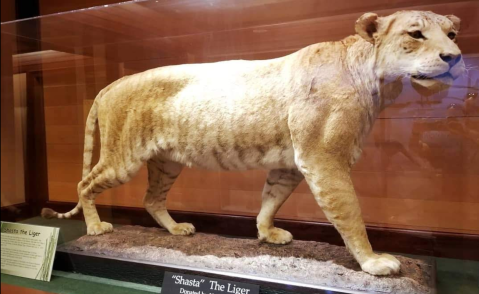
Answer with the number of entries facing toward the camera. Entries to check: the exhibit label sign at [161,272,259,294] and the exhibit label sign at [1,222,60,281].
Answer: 2

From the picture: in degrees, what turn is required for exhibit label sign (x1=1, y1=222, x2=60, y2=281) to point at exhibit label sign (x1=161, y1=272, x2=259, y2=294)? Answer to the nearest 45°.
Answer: approximately 45° to its left

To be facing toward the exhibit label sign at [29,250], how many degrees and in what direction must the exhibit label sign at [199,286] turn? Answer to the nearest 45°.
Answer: approximately 135° to its right

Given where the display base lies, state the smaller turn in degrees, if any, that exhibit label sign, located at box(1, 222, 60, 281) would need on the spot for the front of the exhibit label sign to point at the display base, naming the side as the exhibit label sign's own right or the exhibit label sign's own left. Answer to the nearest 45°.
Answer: approximately 45° to the exhibit label sign's own left

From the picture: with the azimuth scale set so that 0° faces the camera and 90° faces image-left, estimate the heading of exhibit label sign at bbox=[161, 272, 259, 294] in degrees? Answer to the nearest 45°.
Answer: approximately 0°
